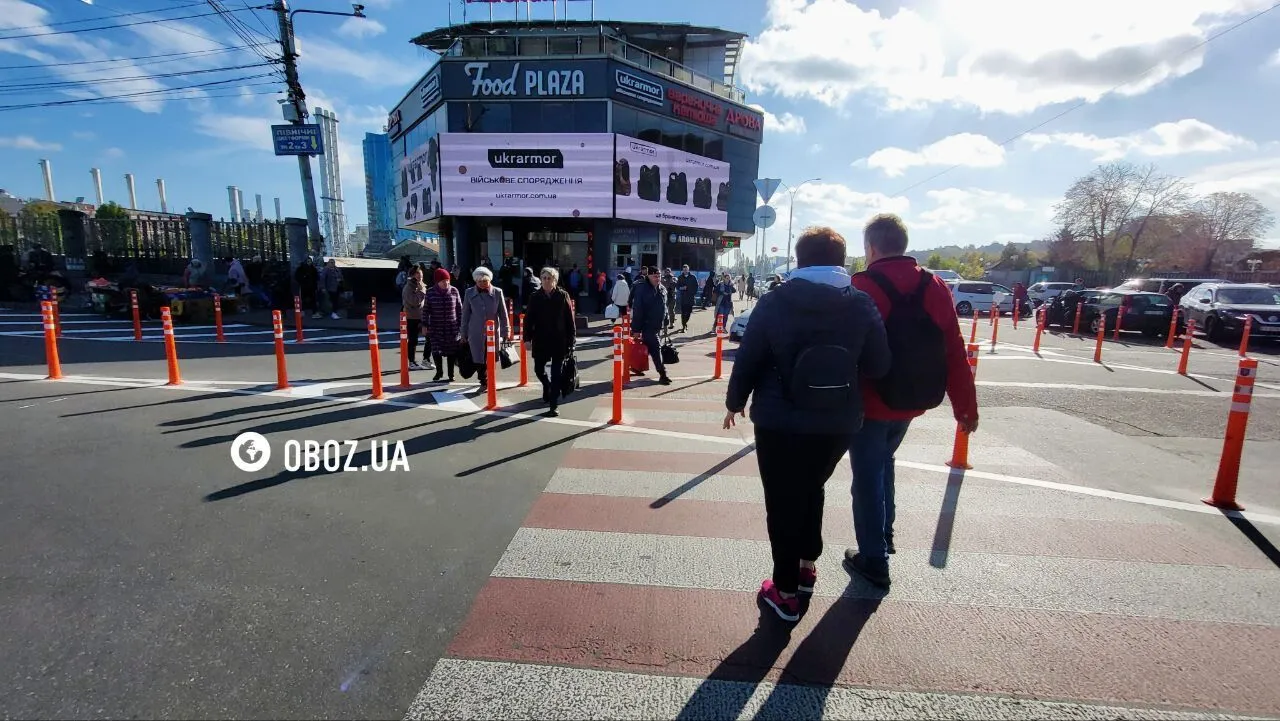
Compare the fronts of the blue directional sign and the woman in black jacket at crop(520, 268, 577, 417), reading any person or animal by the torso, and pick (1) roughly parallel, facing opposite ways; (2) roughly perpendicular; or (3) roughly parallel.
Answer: roughly parallel

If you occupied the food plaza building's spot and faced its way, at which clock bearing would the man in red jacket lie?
The man in red jacket is roughly at 12 o'clock from the food plaza building.

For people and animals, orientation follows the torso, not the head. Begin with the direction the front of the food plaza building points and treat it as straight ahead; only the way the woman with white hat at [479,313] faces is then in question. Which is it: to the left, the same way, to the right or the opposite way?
the same way

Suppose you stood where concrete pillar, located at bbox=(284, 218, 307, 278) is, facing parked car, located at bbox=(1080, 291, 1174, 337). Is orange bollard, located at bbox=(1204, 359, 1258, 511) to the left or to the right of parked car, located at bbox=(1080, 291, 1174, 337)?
right

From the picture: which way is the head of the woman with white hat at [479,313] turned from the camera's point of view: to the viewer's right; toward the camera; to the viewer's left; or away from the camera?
toward the camera

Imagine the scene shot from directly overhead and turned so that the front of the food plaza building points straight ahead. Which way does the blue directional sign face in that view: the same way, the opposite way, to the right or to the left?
the same way

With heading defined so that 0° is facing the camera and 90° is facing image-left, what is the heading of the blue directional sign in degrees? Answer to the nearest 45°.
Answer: approximately 0°

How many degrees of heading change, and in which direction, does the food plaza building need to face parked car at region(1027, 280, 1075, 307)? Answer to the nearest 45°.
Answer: approximately 90° to its left

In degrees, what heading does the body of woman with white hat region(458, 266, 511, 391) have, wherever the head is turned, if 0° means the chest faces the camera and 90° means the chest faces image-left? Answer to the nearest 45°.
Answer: approximately 0°

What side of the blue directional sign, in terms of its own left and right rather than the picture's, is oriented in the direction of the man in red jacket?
front

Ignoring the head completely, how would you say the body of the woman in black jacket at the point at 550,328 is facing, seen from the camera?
toward the camera

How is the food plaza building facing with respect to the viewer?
toward the camera

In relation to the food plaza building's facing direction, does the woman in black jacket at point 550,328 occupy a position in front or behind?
in front

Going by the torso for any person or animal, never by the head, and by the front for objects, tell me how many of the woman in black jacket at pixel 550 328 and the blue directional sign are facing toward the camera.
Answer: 2

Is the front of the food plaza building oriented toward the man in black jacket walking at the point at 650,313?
yes

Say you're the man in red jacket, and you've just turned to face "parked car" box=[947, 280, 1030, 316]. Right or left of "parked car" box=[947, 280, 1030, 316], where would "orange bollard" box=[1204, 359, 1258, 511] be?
right

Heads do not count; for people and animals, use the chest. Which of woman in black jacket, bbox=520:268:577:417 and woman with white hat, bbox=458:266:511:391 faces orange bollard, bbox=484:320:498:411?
the woman with white hat

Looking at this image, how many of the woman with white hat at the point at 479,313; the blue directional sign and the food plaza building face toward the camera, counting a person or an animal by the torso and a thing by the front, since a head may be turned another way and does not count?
3

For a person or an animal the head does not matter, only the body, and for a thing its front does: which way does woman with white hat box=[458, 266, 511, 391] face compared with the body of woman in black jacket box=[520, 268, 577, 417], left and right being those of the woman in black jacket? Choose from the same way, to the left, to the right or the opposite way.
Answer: the same way
